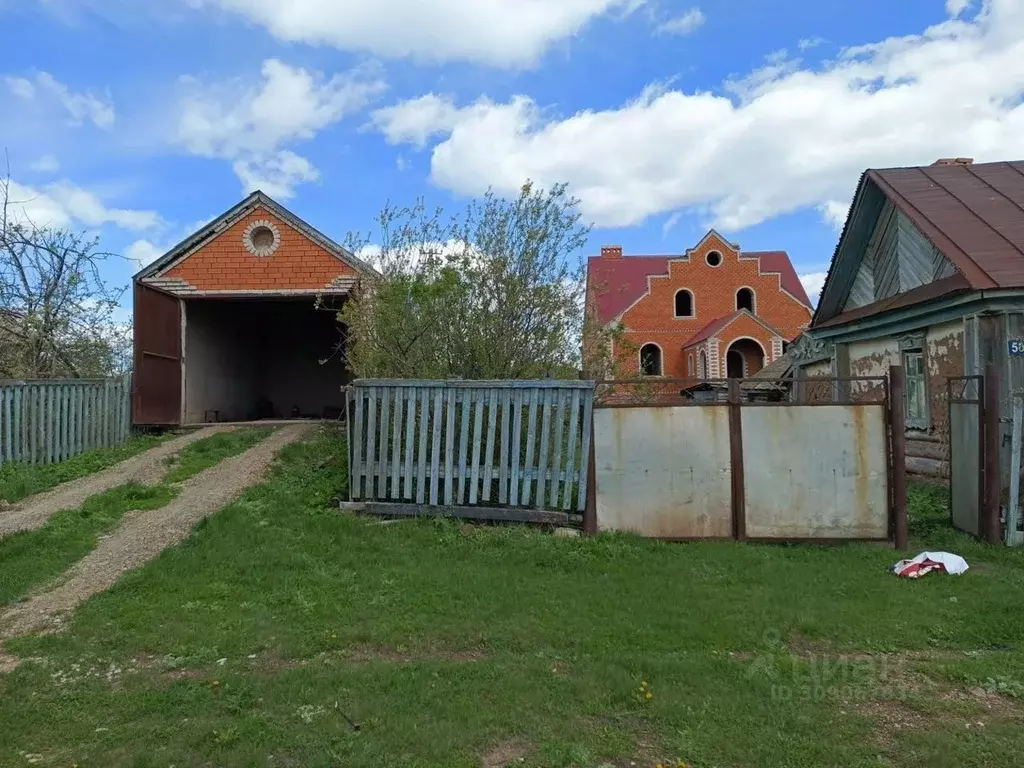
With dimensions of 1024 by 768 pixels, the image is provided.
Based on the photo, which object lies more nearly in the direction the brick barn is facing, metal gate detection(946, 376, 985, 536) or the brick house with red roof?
the metal gate

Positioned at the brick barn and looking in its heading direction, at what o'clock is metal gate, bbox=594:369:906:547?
The metal gate is roughly at 11 o'clock from the brick barn.

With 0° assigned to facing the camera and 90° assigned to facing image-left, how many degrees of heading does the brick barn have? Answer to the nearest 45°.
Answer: approximately 0°

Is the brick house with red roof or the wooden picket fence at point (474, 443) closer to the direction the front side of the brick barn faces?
the wooden picket fence

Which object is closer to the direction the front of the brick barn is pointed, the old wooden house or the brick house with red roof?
the old wooden house

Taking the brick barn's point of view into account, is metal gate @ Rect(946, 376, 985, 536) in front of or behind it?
in front

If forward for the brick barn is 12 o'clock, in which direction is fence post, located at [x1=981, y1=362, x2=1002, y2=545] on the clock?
The fence post is roughly at 11 o'clock from the brick barn.

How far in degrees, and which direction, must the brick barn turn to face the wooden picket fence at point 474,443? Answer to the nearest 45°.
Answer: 0° — it already faces it

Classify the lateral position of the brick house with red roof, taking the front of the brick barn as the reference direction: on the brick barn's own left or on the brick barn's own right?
on the brick barn's own left

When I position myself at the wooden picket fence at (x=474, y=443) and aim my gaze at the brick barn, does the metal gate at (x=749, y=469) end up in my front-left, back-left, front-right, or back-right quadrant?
back-right
